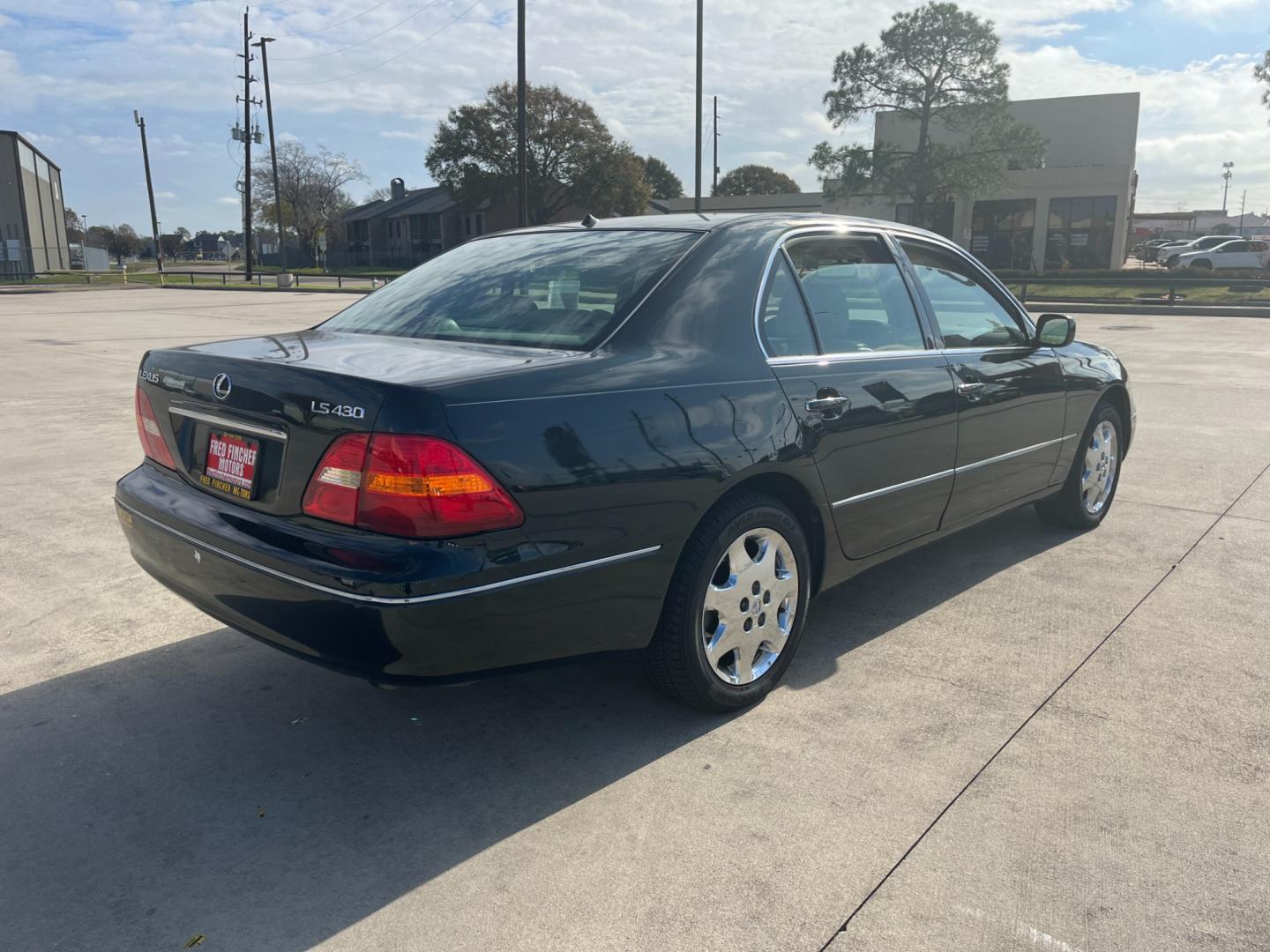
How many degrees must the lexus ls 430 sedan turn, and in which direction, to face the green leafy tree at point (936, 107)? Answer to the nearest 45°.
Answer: approximately 45° to its left

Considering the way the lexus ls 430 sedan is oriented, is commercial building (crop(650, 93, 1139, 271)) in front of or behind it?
in front

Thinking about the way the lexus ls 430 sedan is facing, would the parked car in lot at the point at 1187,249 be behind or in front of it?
in front

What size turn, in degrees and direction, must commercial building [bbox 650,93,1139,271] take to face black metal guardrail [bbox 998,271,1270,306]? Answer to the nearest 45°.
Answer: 0° — it already faces it

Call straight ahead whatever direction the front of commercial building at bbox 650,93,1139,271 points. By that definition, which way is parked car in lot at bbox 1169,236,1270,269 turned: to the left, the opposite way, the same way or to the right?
to the right

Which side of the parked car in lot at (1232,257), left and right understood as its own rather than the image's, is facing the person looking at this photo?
left

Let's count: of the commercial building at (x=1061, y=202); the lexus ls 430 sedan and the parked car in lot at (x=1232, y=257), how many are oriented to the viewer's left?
1

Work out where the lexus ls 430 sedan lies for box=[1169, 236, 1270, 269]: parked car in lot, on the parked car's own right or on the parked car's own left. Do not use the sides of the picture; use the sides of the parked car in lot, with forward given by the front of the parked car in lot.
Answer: on the parked car's own left

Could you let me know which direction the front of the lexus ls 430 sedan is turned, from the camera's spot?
facing away from the viewer and to the right of the viewer

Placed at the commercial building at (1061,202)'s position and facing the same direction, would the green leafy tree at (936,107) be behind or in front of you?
in front
